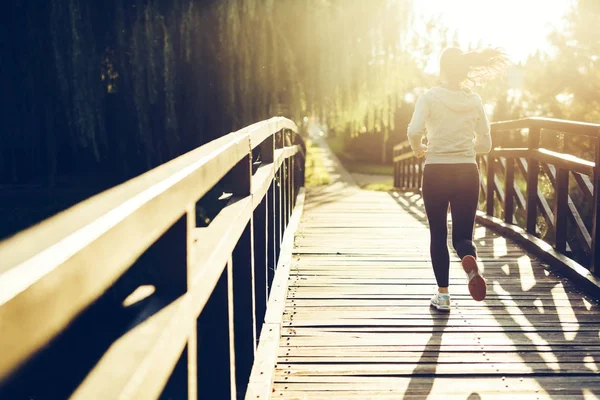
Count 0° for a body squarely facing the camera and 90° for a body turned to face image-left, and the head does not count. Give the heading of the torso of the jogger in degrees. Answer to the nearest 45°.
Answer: approximately 180°
